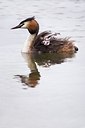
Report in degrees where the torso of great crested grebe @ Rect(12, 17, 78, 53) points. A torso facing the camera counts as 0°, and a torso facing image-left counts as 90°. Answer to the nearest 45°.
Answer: approximately 90°
